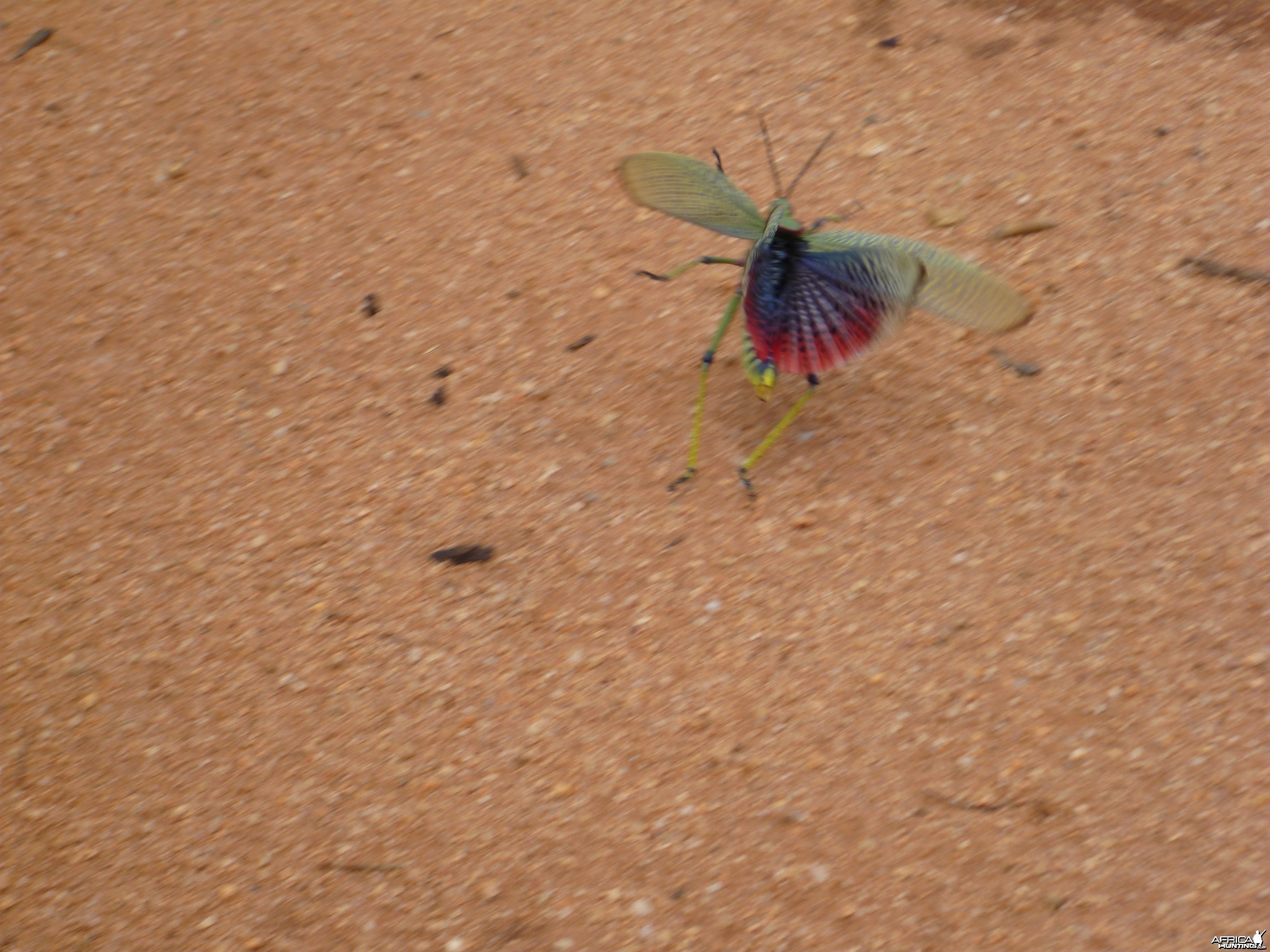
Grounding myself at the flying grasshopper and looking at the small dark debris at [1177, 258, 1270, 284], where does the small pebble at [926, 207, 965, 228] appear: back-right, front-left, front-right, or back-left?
front-left

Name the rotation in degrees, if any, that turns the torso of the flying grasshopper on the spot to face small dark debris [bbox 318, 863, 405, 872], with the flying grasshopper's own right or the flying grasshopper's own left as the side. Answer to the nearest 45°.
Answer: approximately 135° to the flying grasshopper's own left

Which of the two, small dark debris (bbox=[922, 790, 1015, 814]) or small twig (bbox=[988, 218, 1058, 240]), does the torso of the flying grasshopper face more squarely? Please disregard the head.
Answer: the small twig

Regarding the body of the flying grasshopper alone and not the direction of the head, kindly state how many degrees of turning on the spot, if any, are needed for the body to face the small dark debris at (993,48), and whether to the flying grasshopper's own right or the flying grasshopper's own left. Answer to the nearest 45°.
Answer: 0° — it already faces it

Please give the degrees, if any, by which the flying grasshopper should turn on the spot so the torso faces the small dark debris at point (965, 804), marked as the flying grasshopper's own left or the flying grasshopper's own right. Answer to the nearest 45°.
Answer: approximately 180°

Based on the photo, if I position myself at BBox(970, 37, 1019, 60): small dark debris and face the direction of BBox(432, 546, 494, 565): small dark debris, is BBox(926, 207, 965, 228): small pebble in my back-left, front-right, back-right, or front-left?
front-left

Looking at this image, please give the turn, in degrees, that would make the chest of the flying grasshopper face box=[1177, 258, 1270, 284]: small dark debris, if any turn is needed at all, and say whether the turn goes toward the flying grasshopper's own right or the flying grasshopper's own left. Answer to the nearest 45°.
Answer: approximately 45° to the flying grasshopper's own right

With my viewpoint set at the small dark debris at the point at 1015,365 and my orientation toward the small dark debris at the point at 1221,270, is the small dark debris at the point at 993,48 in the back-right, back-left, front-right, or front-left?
front-left

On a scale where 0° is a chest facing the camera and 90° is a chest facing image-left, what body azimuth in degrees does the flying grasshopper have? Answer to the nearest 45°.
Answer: approximately 180°

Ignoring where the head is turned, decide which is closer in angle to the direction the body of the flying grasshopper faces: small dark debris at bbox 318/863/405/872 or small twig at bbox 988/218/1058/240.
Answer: the small twig
